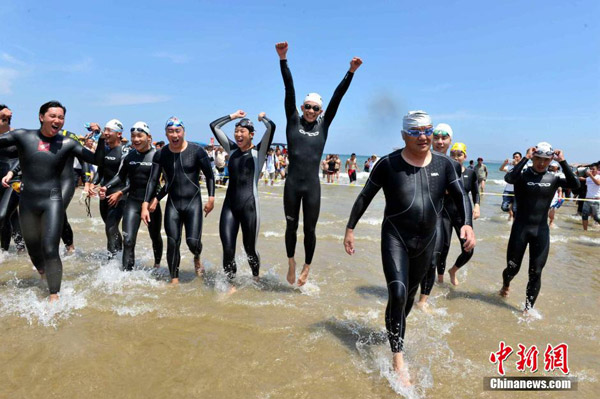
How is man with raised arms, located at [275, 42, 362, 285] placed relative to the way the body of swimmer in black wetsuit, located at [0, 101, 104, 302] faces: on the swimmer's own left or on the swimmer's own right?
on the swimmer's own left

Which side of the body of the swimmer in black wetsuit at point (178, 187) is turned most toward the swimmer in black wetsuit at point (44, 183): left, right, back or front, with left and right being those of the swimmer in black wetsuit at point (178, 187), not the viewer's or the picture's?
right

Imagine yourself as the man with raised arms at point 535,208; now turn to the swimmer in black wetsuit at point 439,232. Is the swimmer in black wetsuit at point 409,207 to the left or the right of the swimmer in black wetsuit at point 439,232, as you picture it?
left

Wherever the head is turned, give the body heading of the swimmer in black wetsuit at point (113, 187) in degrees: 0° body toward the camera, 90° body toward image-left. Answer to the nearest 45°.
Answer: approximately 45°

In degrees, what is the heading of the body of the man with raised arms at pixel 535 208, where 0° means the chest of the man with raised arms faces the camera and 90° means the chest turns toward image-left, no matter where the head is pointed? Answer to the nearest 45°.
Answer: approximately 0°

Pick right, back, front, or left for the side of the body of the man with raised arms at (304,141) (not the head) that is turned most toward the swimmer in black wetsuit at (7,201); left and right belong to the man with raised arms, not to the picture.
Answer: right

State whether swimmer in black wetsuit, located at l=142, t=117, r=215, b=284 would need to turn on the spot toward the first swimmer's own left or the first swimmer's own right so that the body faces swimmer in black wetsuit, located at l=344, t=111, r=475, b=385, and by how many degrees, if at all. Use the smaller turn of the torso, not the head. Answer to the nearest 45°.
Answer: approximately 45° to the first swimmer's own left

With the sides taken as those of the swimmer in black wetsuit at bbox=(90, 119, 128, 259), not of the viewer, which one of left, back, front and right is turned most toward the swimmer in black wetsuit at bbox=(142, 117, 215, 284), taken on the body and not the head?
left
